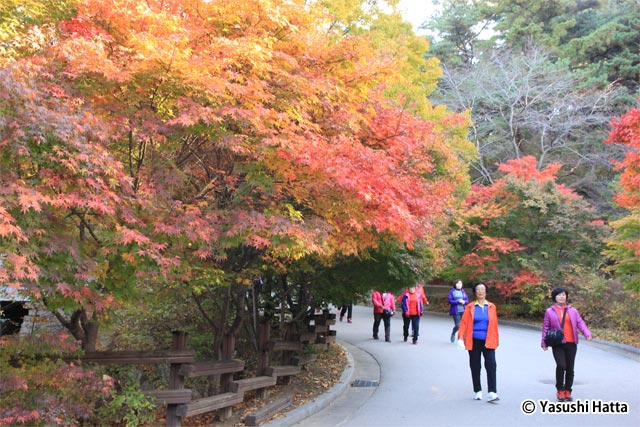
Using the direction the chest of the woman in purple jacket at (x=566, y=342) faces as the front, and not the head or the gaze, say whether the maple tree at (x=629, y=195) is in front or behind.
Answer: behind

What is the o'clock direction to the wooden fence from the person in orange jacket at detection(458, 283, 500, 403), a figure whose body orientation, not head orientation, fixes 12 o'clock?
The wooden fence is roughly at 2 o'clock from the person in orange jacket.

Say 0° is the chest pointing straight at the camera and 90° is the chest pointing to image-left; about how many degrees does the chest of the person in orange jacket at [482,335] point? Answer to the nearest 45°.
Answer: approximately 0°

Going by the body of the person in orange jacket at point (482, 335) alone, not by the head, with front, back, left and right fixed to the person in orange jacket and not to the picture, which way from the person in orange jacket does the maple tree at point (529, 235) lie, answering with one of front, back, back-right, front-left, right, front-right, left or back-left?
back

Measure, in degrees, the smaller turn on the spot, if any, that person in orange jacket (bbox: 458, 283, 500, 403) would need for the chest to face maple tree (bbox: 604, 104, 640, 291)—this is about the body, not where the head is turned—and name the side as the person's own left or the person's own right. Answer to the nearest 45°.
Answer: approximately 135° to the person's own left

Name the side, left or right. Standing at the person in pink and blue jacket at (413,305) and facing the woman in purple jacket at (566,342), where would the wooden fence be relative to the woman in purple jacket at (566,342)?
right

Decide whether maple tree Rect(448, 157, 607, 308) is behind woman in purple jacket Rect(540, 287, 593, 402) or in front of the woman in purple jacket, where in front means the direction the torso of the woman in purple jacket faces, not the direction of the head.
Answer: behind

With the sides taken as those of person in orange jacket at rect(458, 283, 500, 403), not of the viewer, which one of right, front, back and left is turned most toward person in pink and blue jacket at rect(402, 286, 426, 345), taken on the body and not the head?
back

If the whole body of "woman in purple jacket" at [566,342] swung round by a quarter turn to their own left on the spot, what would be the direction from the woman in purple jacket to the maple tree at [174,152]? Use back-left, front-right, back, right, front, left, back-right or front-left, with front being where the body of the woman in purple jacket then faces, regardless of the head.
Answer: back-right
